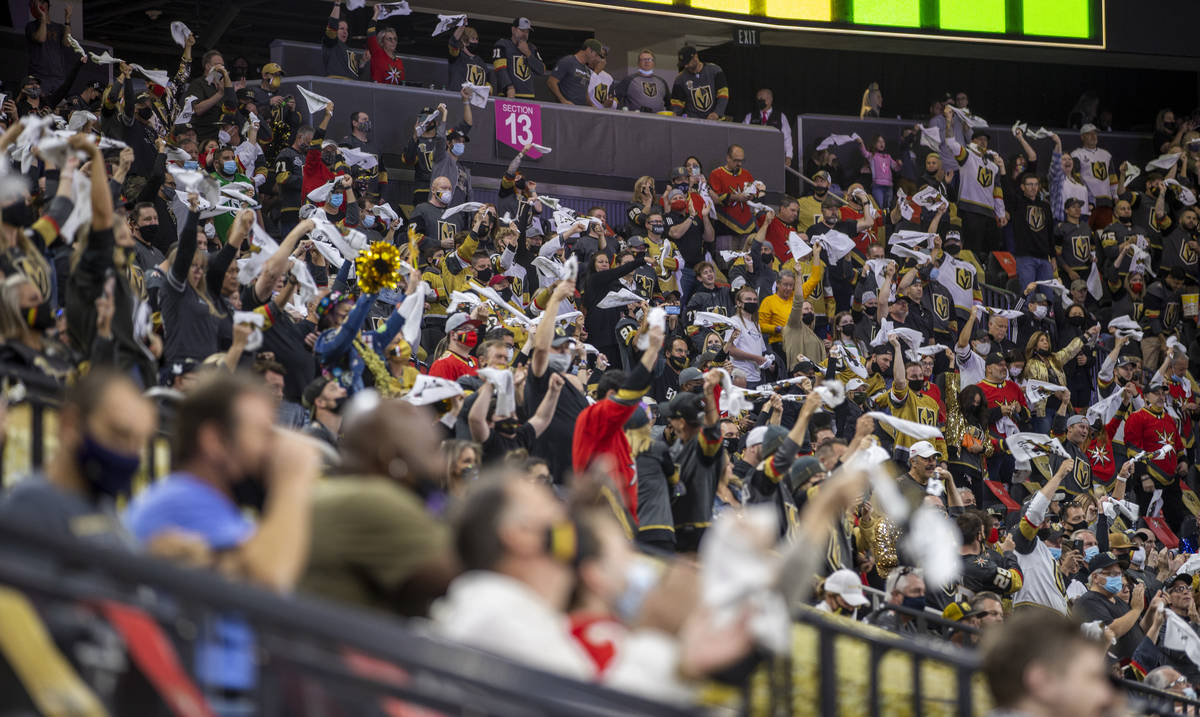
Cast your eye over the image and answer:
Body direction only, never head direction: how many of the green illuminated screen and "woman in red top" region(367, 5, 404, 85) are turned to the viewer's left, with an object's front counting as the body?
0

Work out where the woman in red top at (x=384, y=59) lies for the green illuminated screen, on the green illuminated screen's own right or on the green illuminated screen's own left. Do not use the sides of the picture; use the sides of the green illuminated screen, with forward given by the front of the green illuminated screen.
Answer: on the green illuminated screen's own right

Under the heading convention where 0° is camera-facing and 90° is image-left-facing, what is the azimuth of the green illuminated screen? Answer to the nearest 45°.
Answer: approximately 0°

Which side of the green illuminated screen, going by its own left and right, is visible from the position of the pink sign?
right

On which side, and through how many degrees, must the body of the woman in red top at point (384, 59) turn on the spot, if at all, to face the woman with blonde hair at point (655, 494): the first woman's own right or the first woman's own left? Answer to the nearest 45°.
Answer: approximately 45° to the first woman's own right

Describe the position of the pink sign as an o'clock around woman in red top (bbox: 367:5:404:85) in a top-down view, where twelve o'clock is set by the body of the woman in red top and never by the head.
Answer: The pink sign is roughly at 10 o'clock from the woman in red top.
